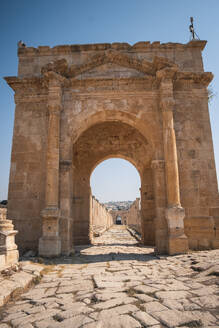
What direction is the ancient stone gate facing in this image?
toward the camera

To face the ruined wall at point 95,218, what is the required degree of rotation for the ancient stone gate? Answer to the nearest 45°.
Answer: approximately 180°

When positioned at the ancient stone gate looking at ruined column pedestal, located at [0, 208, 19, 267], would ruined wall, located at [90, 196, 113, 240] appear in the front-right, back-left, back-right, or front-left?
back-right

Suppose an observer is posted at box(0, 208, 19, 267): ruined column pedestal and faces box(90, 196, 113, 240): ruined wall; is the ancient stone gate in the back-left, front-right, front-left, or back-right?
front-right

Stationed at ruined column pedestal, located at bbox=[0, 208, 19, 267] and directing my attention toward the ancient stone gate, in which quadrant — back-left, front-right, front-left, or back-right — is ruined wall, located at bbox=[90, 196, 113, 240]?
front-left
